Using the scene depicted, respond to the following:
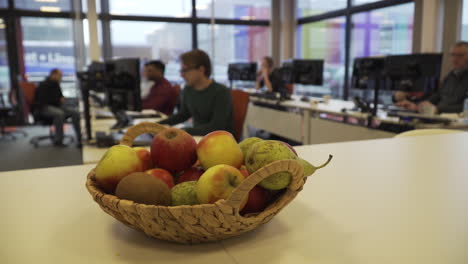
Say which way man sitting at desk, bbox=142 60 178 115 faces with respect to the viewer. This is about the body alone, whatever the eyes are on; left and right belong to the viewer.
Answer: facing to the left of the viewer

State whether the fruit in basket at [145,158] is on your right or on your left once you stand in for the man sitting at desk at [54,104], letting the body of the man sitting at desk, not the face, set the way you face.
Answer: on your right

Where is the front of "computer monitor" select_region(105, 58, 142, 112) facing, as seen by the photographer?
facing away from the viewer and to the right of the viewer

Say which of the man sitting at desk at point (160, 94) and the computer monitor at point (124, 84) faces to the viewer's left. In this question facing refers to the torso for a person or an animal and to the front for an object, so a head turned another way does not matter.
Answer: the man sitting at desk

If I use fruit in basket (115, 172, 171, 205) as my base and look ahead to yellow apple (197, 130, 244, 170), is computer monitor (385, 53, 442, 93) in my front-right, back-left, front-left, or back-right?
front-left

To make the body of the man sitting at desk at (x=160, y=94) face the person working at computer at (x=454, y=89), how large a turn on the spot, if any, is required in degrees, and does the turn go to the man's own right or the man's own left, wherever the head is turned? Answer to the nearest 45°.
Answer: approximately 180°

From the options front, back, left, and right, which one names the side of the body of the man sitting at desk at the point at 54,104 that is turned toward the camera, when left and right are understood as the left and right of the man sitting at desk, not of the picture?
right

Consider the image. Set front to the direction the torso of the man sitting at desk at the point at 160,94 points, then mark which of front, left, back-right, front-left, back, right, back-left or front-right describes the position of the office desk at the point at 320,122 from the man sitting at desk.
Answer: back

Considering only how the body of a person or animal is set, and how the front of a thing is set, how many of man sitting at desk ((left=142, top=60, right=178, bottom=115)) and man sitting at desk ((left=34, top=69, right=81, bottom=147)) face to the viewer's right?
1
